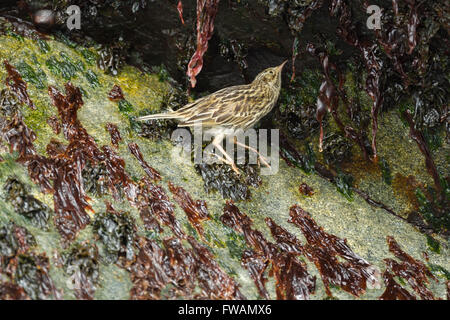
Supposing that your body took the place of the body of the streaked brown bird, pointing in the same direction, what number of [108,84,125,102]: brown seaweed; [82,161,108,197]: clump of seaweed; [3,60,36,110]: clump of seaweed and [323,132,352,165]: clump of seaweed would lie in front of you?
1

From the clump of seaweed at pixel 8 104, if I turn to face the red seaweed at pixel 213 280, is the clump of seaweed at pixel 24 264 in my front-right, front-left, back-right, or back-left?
front-right

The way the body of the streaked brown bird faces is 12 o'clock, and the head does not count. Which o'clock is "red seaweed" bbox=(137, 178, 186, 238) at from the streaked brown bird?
The red seaweed is roughly at 4 o'clock from the streaked brown bird.

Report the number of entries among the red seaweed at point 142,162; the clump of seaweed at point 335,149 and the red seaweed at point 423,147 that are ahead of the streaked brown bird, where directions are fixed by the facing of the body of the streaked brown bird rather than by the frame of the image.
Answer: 2

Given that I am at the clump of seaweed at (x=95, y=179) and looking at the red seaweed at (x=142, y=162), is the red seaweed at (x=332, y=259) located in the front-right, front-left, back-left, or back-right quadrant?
front-right

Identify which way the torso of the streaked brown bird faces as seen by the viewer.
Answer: to the viewer's right

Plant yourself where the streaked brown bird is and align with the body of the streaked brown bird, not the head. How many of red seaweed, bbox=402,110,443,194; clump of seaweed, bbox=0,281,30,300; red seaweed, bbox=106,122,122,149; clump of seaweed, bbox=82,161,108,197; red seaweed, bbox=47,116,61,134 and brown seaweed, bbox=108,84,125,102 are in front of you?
1

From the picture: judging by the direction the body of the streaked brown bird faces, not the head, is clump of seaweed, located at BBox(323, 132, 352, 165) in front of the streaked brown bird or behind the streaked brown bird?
in front

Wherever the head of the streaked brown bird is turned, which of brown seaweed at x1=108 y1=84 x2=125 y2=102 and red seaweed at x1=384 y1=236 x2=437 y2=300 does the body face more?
the red seaweed

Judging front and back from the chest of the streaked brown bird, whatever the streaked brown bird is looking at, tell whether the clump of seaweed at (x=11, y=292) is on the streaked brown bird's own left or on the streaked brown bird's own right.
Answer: on the streaked brown bird's own right

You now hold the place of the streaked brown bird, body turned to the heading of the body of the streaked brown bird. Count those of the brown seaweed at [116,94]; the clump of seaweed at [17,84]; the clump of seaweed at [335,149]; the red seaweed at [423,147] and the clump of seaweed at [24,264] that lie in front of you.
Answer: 2

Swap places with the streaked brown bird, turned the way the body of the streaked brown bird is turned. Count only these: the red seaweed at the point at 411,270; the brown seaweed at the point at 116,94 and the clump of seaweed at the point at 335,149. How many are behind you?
1

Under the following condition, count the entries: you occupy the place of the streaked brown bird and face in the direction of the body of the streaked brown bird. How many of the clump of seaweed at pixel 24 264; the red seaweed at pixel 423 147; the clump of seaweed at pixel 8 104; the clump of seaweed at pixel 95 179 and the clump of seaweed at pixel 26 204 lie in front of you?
1

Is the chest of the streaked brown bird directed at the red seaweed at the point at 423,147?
yes

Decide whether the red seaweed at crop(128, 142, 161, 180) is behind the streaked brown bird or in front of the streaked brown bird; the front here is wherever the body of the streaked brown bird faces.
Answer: behind

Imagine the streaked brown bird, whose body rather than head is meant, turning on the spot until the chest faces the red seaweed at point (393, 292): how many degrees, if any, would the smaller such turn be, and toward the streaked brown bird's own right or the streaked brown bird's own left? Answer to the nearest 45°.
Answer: approximately 45° to the streaked brown bird's own right
